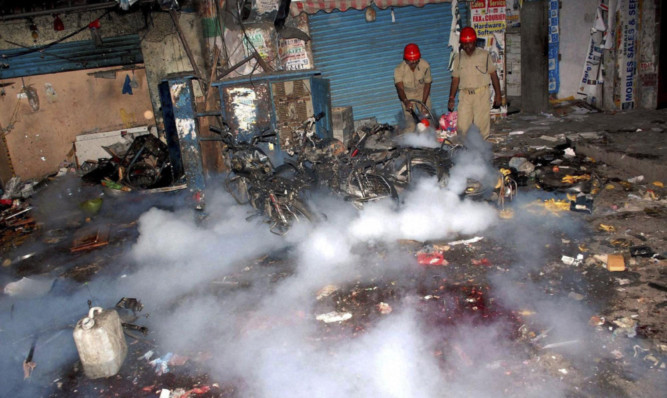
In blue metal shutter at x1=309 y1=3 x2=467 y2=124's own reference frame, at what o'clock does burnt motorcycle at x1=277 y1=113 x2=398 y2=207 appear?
The burnt motorcycle is roughly at 12 o'clock from the blue metal shutter.

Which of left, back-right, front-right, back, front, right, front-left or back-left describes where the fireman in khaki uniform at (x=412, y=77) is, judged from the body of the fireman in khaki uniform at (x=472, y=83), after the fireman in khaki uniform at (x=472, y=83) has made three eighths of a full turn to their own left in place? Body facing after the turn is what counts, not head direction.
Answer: left

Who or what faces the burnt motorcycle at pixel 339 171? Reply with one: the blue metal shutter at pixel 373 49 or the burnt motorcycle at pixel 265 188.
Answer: the blue metal shutter

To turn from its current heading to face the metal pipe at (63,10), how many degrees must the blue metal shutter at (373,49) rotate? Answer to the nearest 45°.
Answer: approximately 90° to its right

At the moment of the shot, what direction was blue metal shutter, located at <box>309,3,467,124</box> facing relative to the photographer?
facing the viewer

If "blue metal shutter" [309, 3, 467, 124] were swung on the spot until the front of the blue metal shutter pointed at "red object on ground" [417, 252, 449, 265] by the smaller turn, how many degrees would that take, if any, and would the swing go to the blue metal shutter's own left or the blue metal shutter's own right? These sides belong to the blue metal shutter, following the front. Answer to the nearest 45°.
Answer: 0° — it already faces it

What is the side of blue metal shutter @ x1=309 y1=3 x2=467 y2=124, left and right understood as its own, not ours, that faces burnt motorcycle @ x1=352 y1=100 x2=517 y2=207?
front
